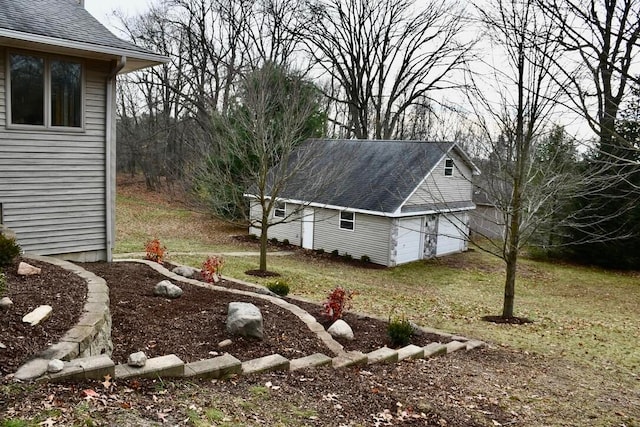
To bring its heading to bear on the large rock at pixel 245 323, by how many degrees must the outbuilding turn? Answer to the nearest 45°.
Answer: approximately 45° to its right

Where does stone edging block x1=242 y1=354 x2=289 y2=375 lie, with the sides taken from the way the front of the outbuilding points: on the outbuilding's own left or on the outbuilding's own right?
on the outbuilding's own right

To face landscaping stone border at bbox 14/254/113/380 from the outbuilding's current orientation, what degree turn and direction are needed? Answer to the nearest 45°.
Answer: approximately 45° to its right

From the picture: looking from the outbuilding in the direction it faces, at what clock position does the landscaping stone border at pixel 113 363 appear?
The landscaping stone border is roughly at 2 o'clock from the outbuilding.

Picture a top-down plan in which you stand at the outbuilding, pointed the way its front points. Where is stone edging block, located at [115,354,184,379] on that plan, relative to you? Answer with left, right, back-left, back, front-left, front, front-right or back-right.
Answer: front-right

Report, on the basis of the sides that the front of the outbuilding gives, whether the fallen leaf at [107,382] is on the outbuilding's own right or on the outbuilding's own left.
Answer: on the outbuilding's own right

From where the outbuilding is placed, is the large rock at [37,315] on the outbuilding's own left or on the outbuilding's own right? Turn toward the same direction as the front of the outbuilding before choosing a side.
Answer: on the outbuilding's own right

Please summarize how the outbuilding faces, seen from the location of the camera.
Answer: facing the viewer and to the right of the viewer

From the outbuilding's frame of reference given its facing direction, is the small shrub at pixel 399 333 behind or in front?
in front

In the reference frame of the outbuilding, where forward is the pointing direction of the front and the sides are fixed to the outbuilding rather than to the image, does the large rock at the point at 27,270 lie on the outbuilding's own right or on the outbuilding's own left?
on the outbuilding's own right

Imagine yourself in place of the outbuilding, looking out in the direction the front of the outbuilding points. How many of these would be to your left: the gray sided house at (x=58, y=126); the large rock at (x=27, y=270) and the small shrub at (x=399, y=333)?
0

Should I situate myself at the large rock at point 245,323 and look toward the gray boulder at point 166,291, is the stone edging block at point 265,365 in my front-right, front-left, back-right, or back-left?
back-left
